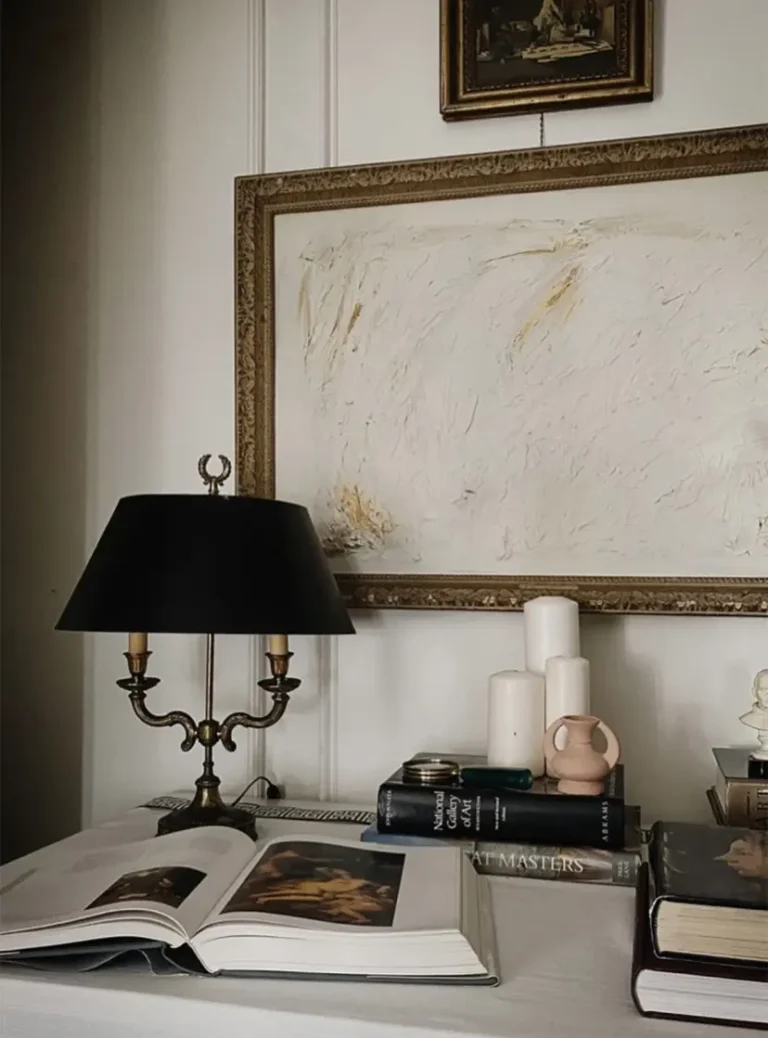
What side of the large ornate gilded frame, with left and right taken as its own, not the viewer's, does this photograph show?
front
